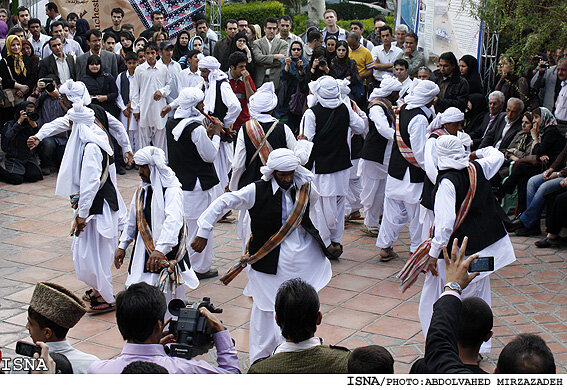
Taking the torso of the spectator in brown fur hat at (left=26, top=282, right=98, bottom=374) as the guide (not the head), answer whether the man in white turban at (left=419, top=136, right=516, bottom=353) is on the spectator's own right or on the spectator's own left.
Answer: on the spectator's own right

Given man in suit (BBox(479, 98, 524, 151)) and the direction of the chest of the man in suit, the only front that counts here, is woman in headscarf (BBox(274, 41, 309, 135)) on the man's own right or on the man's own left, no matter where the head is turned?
on the man's own right

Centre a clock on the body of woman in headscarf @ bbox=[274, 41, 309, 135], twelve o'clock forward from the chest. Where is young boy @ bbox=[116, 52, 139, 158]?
The young boy is roughly at 3 o'clock from the woman in headscarf.

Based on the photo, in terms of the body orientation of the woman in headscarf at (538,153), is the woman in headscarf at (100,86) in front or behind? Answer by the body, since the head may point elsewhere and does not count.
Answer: in front

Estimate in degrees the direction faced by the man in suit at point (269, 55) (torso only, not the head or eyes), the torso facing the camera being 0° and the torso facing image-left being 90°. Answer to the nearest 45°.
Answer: approximately 0°

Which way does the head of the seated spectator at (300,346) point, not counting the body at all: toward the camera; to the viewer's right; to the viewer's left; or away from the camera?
away from the camera

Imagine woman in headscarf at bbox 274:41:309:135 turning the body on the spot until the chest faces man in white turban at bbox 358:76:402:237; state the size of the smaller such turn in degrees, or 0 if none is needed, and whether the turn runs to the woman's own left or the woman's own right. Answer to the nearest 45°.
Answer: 0° — they already face them

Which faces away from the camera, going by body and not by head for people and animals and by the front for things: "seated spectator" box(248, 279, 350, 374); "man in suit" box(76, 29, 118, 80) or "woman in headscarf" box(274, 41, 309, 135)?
the seated spectator

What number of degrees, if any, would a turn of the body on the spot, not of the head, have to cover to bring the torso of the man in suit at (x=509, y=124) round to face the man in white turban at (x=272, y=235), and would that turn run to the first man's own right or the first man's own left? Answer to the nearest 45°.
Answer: approximately 45° to the first man's own left

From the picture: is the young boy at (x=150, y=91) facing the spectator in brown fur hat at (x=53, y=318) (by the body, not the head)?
yes

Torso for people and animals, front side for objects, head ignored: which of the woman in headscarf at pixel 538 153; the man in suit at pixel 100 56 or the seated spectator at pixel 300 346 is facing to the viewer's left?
the woman in headscarf

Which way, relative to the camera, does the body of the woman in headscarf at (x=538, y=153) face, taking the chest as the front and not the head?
to the viewer's left
